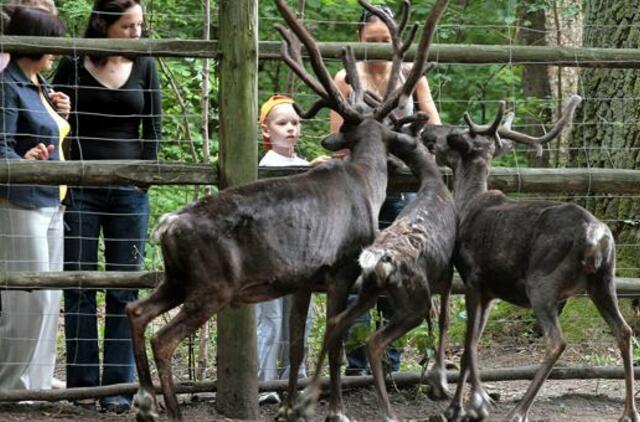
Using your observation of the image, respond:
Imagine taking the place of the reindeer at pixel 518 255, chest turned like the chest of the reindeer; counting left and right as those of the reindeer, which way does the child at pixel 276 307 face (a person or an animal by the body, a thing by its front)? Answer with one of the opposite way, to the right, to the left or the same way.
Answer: the opposite way

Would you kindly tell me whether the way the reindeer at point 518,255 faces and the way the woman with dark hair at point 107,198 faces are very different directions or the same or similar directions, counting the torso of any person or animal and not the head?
very different directions

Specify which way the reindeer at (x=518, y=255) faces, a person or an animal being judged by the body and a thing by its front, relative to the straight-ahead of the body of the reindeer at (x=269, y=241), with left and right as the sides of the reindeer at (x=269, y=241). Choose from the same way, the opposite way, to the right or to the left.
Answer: to the left

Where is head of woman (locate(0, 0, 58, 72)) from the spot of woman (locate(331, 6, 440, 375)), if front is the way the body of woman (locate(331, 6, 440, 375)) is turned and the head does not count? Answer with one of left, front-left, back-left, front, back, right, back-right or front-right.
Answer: right

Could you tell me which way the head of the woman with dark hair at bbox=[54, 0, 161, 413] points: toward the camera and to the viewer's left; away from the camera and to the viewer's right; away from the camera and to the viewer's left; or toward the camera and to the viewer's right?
toward the camera and to the viewer's right

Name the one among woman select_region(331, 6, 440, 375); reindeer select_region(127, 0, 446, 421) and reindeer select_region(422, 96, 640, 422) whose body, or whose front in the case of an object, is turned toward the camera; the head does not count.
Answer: the woman

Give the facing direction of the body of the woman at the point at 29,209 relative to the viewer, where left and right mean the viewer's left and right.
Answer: facing the viewer and to the right of the viewer

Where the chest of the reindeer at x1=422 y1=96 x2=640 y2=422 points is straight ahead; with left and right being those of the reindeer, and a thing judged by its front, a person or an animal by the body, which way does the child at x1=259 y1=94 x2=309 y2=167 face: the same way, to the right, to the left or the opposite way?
the opposite way

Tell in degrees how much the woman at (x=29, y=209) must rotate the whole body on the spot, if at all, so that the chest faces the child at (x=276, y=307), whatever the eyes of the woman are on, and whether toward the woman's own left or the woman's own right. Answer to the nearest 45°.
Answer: approximately 45° to the woman's own left

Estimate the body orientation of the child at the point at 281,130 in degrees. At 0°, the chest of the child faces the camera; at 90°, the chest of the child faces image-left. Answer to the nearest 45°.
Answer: approximately 315°

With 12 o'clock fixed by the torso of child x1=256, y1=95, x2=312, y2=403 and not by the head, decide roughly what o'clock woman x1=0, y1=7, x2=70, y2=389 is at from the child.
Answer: The woman is roughly at 4 o'clock from the child.

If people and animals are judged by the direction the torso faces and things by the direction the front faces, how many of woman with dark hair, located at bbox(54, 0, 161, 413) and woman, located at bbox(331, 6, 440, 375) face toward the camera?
2

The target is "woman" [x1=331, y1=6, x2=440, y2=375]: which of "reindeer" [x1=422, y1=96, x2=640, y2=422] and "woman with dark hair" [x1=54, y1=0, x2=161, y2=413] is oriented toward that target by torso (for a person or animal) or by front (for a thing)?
the reindeer

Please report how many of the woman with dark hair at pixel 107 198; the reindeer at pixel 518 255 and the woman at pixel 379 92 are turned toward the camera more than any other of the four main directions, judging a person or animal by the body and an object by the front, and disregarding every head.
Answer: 2

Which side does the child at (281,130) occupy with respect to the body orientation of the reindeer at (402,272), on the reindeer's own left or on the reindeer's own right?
on the reindeer's own left
